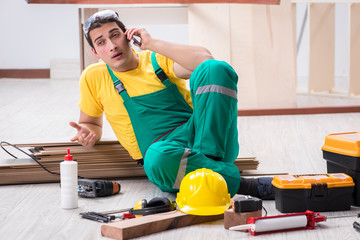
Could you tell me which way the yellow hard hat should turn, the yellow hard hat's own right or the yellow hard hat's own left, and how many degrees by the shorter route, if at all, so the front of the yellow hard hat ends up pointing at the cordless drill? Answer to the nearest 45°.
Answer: approximately 135° to the yellow hard hat's own right

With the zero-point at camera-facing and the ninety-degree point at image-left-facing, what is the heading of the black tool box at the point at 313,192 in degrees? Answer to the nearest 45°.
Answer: approximately 0°

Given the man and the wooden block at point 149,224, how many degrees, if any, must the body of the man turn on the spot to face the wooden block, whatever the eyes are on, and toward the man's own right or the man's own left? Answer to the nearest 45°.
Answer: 0° — they already face it

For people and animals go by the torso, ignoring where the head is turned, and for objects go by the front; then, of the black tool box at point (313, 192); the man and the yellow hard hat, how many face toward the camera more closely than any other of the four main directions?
3

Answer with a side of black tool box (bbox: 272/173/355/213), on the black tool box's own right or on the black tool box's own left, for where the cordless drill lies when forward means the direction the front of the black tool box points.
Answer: on the black tool box's own right

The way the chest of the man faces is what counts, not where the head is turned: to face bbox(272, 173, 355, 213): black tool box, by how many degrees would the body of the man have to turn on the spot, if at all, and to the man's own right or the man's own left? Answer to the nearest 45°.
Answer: approximately 45° to the man's own left

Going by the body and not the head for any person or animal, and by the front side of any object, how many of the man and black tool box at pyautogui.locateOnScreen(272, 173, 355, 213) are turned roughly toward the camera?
2

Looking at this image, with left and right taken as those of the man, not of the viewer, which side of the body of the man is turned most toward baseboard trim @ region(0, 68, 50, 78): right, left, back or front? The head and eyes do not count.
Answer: back
